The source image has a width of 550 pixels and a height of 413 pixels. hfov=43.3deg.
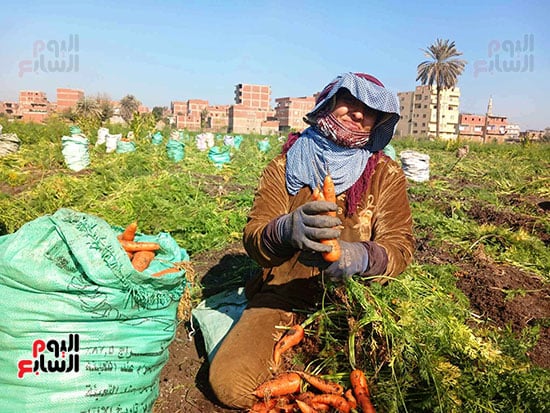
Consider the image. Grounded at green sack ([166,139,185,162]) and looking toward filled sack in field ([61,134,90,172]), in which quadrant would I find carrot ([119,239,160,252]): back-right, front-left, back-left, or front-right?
front-left

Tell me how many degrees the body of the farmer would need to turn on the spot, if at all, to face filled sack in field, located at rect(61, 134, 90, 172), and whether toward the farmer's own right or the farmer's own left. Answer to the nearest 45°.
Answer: approximately 135° to the farmer's own right

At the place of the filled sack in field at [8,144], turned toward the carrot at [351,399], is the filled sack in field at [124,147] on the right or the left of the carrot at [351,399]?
left

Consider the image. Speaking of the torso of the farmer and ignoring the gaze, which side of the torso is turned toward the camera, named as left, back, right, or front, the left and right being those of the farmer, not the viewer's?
front

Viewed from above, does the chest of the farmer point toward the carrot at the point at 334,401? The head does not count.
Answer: yes

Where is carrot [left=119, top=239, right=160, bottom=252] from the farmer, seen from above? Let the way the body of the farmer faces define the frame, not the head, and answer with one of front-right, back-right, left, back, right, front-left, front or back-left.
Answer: right

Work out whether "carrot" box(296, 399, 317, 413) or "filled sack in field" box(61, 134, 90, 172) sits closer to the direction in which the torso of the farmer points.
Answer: the carrot

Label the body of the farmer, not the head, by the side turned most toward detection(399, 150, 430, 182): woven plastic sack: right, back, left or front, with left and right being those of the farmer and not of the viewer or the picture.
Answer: back

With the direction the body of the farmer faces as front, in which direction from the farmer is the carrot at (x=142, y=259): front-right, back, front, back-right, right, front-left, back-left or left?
right
